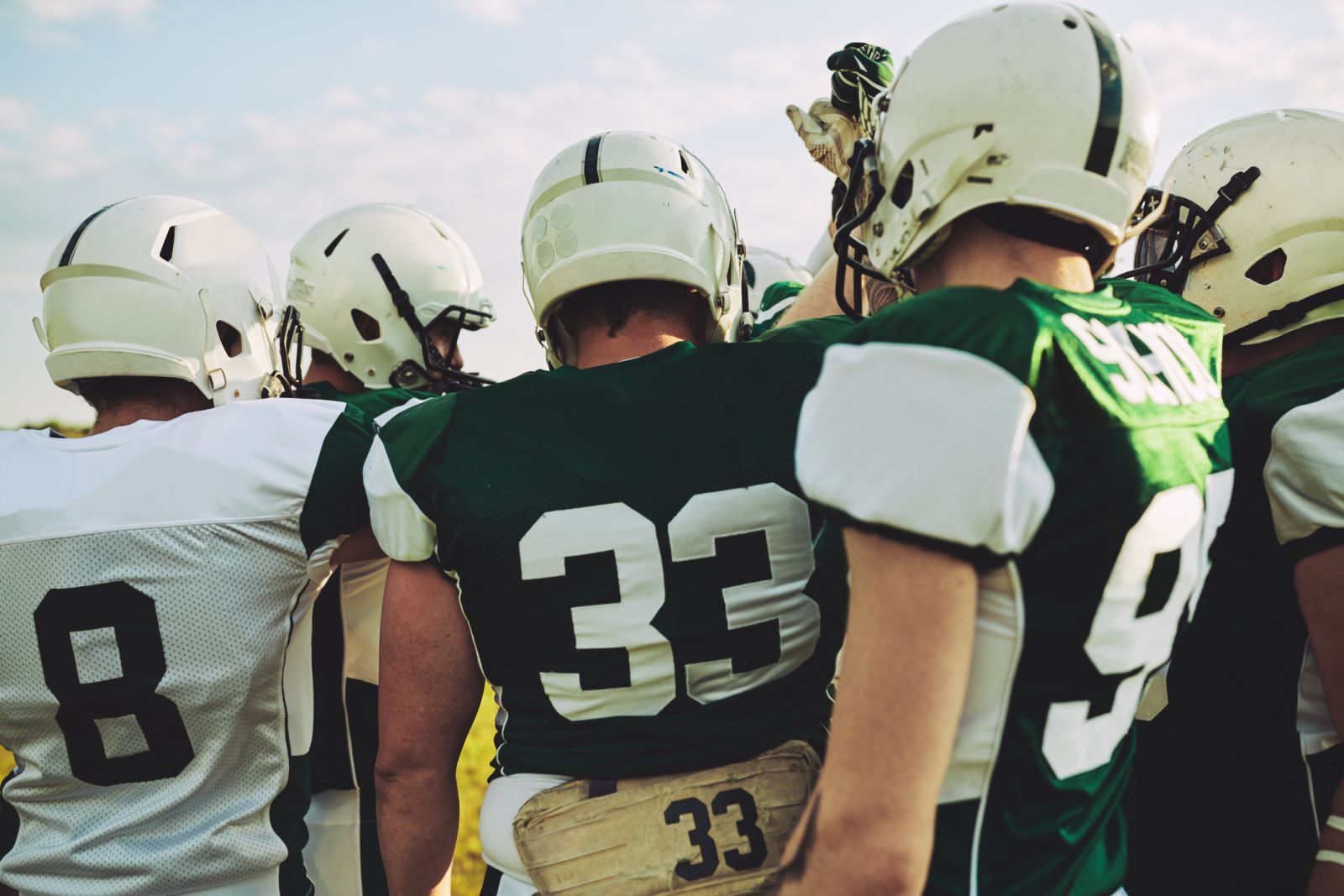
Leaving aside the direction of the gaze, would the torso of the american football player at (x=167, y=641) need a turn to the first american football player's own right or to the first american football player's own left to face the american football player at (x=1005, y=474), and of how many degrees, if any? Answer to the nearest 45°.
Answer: approximately 90° to the first american football player's own right

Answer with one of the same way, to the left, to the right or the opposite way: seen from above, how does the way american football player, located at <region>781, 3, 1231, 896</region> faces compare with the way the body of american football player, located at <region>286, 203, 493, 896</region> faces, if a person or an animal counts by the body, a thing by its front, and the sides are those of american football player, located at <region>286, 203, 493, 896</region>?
to the left

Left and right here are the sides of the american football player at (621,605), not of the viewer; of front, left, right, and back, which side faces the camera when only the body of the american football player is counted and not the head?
back

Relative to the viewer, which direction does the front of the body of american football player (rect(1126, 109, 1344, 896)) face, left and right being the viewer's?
facing to the left of the viewer

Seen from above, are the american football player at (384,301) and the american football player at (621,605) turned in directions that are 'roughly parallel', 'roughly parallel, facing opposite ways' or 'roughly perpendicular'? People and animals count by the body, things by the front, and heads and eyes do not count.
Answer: roughly perpendicular

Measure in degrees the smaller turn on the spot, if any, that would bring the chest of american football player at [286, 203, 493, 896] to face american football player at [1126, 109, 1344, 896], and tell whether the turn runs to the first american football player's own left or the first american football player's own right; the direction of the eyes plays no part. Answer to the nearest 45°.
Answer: approximately 45° to the first american football player's own right

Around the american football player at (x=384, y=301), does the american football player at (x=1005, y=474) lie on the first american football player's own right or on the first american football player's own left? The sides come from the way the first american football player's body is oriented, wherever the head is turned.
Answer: on the first american football player's own right

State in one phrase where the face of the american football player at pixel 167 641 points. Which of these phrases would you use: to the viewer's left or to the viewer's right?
to the viewer's right

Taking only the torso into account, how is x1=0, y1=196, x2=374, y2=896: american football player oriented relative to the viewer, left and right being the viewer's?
facing away from the viewer and to the right of the viewer

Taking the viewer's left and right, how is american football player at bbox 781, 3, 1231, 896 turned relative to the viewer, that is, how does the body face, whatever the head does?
facing away from the viewer and to the left of the viewer

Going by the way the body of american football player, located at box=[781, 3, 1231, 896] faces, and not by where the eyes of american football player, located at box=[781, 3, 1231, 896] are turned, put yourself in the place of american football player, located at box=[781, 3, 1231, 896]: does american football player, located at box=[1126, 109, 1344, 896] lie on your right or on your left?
on your right

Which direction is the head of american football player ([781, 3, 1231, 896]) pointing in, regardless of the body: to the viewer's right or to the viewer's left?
to the viewer's left
